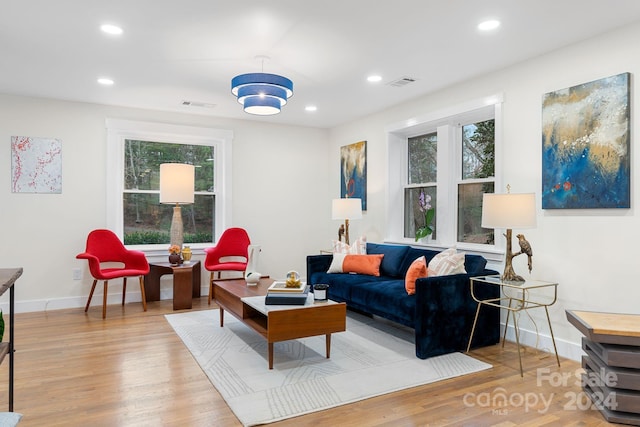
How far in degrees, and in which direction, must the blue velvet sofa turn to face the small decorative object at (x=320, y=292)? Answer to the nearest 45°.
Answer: approximately 45° to its right

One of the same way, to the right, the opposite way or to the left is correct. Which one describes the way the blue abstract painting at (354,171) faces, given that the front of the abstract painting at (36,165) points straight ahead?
to the right

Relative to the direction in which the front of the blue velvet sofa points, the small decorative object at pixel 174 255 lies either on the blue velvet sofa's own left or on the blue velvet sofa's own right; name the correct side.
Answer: on the blue velvet sofa's own right

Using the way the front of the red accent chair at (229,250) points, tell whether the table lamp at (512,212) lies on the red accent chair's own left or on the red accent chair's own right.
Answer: on the red accent chair's own left

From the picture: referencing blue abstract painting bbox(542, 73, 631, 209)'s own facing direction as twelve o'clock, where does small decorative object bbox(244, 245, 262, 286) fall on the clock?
The small decorative object is roughly at 1 o'clock from the blue abstract painting.

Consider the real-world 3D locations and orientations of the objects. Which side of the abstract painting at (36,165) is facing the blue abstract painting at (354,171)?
left
